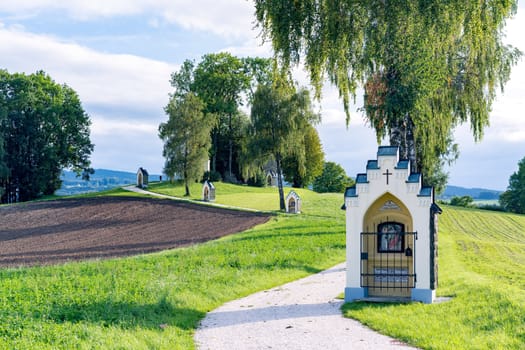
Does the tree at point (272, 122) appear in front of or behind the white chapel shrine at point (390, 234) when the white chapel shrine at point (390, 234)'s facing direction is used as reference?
behind

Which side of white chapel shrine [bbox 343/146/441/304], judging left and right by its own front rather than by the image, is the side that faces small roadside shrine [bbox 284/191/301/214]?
back

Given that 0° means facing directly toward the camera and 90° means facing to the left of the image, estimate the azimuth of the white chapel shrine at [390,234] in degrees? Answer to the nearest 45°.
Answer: approximately 0°
